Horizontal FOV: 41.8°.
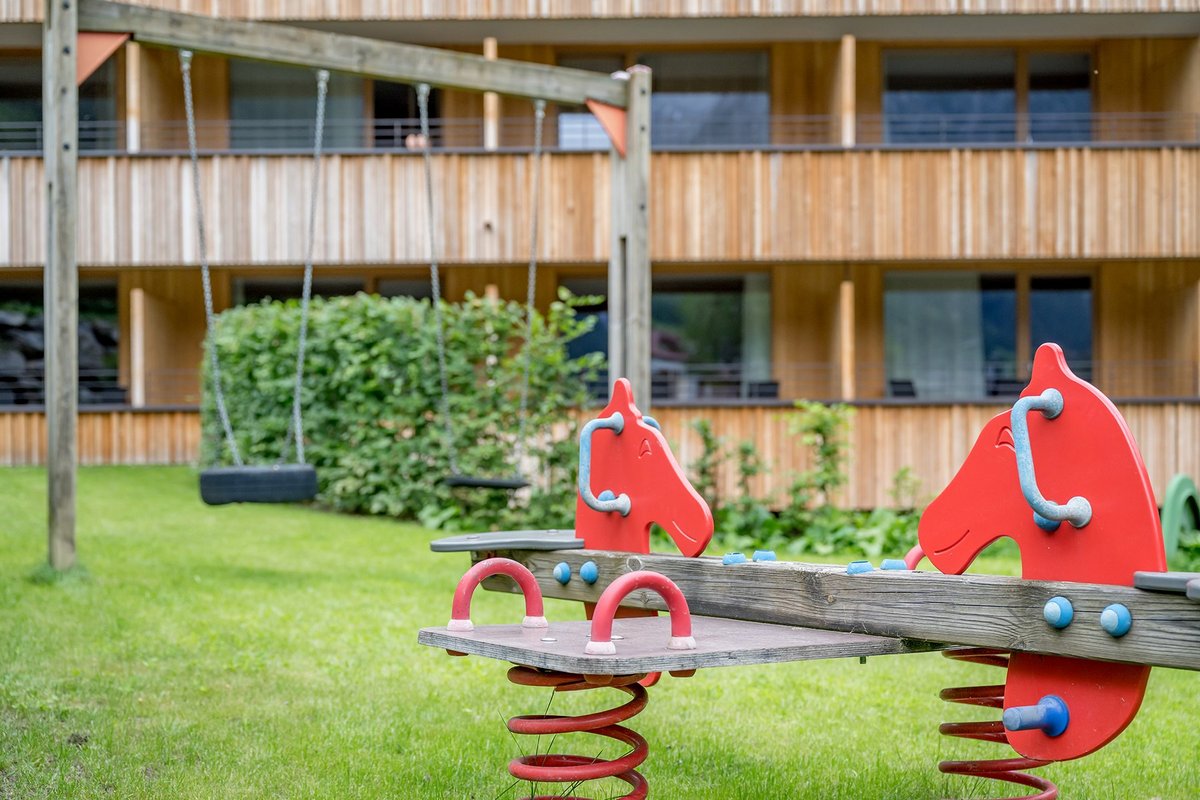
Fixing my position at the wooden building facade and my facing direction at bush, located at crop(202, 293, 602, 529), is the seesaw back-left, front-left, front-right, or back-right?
front-left

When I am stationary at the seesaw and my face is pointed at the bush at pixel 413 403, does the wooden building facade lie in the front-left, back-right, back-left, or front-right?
front-right

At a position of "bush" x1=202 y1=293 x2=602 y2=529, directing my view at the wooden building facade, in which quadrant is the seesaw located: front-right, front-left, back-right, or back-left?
back-right

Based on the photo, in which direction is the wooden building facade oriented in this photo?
toward the camera

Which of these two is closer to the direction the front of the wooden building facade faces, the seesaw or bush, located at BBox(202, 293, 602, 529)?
the seesaw

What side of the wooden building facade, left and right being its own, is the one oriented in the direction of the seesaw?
front

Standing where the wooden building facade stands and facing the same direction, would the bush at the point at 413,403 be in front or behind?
in front
